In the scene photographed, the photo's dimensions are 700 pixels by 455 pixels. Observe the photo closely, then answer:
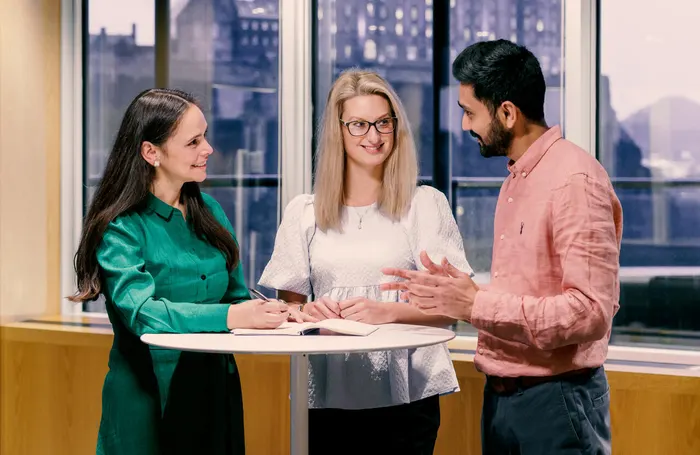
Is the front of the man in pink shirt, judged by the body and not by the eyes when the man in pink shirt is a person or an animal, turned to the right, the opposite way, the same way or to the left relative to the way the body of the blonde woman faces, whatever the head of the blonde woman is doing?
to the right

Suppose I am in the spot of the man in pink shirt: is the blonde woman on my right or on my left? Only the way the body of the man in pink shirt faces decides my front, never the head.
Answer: on my right

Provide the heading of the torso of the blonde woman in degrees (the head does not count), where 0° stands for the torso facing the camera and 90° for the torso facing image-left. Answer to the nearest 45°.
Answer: approximately 0°

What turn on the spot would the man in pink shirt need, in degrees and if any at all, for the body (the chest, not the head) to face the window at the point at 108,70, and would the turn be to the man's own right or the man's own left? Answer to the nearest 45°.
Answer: approximately 45° to the man's own right

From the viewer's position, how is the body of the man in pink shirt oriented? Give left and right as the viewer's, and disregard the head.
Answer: facing to the left of the viewer

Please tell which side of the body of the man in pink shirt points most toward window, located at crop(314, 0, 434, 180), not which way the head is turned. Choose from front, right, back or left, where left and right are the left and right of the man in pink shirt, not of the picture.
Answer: right

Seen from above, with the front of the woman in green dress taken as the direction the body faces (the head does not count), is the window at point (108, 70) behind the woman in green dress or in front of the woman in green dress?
behind

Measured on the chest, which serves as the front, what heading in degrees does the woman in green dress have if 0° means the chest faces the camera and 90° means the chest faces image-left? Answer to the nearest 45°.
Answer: approximately 315°

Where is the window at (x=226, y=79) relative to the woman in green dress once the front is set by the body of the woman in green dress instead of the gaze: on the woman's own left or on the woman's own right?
on the woman's own left

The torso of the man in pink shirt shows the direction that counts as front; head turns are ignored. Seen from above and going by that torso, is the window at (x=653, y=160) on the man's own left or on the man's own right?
on the man's own right

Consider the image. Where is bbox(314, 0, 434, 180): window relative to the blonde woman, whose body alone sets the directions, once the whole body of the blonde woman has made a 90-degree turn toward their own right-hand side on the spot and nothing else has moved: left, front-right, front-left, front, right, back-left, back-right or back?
right
